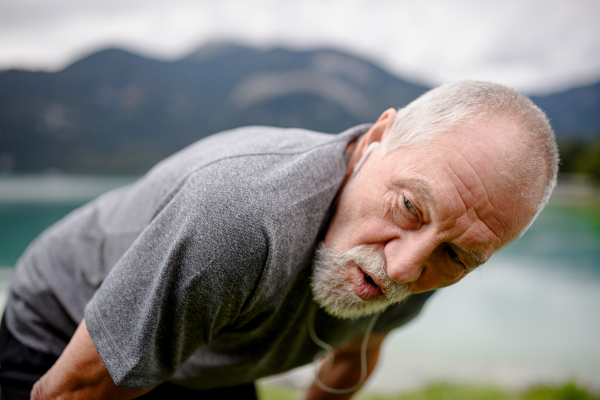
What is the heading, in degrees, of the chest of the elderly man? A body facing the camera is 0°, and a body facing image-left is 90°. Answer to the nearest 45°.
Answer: approximately 315°
